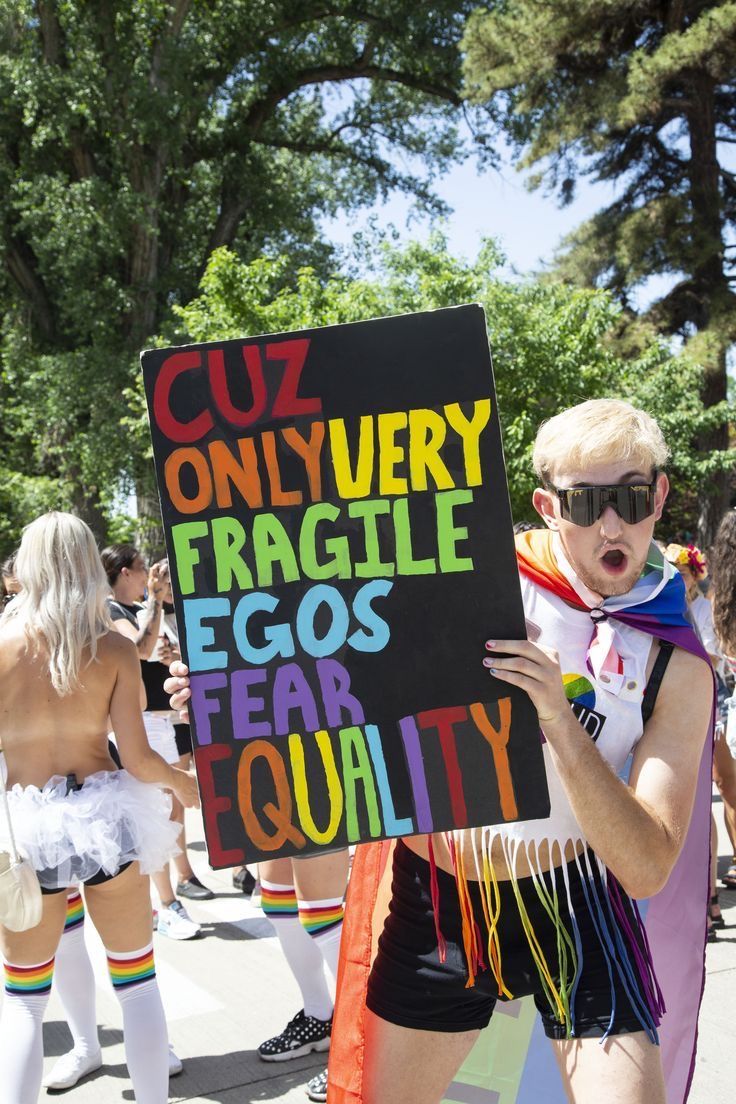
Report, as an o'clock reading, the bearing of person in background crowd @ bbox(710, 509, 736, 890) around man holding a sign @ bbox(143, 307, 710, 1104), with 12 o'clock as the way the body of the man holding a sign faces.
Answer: The person in background crowd is roughly at 7 o'clock from the man holding a sign.

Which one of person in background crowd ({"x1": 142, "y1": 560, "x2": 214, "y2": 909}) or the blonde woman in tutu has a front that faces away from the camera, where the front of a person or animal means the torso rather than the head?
the blonde woman in tutu

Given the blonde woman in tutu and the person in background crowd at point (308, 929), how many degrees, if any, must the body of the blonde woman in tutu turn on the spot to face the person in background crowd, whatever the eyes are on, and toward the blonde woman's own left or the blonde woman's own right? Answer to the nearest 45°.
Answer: approximately 45° to the blonde woman's own right

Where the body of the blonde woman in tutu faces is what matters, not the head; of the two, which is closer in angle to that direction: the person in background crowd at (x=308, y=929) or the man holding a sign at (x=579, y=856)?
the person in background crowd

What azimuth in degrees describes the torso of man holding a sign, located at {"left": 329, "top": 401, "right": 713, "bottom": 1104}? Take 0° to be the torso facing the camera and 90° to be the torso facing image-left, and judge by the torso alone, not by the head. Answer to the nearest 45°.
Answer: approximately 0°

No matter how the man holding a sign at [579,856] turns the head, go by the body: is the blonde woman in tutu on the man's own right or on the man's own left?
on the man's own right

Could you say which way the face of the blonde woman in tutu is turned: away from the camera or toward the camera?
away from the camera

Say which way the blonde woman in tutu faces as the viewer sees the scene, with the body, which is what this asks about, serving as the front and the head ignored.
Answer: away from the camera

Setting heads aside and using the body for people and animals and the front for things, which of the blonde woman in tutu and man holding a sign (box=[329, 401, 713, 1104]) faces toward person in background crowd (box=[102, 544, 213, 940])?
the blonde woman in tutu
